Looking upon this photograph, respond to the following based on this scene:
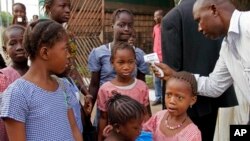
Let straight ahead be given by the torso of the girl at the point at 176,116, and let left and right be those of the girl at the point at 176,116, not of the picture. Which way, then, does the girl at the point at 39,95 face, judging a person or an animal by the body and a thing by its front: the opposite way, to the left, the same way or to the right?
to the left

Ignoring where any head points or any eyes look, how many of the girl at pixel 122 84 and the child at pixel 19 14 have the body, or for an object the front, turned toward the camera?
2

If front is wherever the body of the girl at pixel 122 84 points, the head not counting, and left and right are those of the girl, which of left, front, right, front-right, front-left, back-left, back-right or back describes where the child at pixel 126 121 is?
front

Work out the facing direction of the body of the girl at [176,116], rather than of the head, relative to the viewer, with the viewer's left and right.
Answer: facing the viewer and to the left of the viewer

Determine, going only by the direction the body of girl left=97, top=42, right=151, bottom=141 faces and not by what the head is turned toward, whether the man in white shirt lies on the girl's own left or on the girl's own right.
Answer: on the girl's own left

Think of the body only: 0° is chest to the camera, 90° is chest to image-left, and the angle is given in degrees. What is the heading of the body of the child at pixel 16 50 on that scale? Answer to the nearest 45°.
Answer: approximately 315°

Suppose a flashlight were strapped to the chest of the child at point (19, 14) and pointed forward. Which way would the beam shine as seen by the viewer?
toward the camera

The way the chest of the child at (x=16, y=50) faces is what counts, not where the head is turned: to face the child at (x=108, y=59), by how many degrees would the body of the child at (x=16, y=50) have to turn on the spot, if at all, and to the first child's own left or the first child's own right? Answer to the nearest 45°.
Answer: approximately 90° to the first child's own left

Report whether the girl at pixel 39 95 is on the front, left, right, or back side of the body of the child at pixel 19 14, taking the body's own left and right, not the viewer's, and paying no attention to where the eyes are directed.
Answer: front

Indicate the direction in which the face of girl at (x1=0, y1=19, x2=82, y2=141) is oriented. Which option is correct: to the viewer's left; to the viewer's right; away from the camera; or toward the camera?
to the viewer's right

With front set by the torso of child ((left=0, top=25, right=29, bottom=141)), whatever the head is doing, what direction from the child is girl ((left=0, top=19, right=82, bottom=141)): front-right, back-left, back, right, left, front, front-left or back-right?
front-right

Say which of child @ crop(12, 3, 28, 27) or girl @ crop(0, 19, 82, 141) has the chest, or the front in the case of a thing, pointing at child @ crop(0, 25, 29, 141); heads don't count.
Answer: child @ crop(12, 3, 28, 27)

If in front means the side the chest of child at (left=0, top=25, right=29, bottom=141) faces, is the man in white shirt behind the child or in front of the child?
in front
